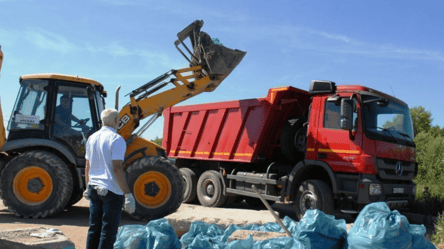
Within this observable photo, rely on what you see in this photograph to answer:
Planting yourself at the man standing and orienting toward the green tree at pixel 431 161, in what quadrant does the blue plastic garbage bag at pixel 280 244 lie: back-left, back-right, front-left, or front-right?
front-right

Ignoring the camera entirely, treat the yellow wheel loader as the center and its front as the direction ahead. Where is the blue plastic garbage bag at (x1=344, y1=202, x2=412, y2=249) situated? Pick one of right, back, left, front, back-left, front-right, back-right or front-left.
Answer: front-right

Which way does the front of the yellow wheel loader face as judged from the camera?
facing to the right of the viewer

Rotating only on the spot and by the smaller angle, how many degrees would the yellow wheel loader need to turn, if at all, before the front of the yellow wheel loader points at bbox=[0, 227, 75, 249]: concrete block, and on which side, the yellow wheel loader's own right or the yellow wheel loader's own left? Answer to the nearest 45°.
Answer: approximately 90° to the yellow wheel loader's own right

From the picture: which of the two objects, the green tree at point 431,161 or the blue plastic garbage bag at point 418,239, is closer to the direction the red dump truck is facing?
the blue plastic garbage bag

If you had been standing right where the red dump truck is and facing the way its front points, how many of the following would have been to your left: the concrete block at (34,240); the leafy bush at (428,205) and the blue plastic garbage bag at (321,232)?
1

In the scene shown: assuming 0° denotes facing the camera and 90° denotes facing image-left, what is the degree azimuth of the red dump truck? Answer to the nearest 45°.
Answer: approximately 315°

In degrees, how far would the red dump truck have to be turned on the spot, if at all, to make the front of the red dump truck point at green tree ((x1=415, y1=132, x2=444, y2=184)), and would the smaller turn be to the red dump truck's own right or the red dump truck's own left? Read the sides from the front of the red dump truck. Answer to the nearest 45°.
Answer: approximately 90° to the red dump truck's own left

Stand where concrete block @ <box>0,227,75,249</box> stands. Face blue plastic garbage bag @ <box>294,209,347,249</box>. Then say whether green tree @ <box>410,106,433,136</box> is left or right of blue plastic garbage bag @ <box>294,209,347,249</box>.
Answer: left

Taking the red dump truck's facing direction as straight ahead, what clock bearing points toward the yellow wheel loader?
The yellow wheel loader is roughly at 4 o'clock from the red dump truck.

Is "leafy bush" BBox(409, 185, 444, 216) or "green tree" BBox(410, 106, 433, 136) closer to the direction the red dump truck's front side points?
the leafy bush

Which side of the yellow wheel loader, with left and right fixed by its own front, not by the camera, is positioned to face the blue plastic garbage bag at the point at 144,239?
right

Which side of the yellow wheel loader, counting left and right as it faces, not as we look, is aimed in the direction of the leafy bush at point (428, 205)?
front

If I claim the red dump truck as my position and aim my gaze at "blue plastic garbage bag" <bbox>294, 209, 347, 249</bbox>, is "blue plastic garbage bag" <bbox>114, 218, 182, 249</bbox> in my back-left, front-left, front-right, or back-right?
front-right

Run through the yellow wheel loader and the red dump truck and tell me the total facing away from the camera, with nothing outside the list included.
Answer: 0

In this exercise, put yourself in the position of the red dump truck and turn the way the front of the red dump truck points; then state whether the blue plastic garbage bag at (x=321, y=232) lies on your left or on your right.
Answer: on your right
